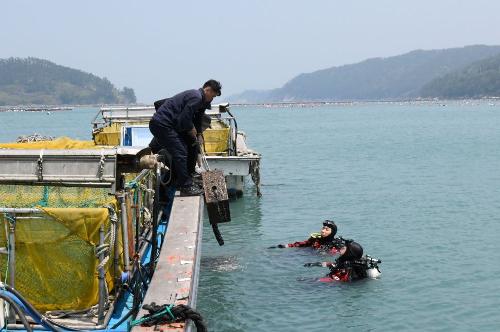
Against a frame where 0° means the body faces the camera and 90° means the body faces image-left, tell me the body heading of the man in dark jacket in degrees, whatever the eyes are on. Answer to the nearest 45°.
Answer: approximately 270°

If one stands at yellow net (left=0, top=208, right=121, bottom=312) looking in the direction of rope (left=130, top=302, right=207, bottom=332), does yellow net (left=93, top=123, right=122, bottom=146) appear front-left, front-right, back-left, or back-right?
back-left

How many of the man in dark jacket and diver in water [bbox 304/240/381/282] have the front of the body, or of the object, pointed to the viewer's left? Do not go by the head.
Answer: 1

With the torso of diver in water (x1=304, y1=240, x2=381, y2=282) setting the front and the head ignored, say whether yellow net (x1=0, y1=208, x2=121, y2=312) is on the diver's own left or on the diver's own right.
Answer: on the diver's own left

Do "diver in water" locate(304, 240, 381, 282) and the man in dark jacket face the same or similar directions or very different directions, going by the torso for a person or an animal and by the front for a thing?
very different directions

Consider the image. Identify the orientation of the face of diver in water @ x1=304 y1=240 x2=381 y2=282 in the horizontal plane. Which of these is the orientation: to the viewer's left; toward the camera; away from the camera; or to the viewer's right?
to the viewer's left

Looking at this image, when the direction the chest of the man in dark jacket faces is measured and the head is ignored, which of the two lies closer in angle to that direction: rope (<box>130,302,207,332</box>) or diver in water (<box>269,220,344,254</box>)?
the diver in water

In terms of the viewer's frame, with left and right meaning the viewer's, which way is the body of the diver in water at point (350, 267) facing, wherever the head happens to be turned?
facing to the left of the viewer
